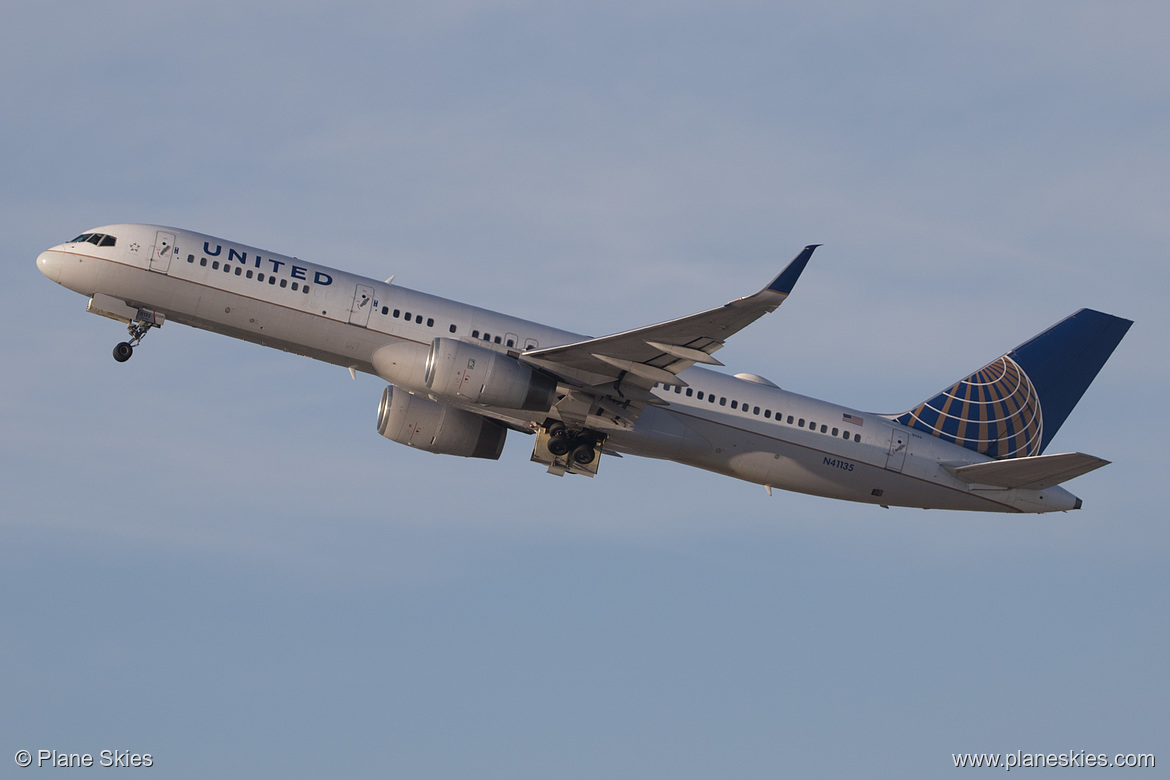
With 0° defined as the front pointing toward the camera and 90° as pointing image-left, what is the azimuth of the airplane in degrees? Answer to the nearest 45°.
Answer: approximately 90°
